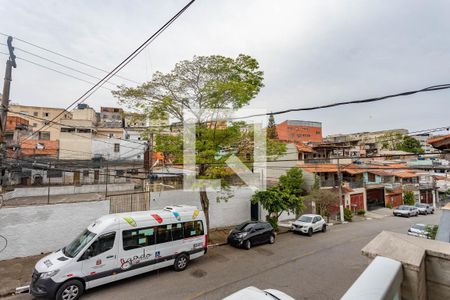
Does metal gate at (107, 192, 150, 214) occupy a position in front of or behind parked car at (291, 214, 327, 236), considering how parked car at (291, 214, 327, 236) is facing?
in front

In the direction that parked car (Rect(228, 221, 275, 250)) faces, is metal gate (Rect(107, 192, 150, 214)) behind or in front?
in front

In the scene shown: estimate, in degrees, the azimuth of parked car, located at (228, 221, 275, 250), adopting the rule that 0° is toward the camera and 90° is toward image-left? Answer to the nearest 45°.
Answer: approximately 45°

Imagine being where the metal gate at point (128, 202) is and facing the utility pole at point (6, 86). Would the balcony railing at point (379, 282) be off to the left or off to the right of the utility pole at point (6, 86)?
left

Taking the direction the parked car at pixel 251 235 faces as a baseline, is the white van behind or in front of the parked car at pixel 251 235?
in front

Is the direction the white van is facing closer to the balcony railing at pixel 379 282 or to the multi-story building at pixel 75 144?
the balcony railing

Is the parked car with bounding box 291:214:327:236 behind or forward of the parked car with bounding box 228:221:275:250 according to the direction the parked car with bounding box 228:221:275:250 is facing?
behind

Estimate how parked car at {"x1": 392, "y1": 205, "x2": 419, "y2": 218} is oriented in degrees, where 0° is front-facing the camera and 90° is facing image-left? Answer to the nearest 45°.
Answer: approximately 45°

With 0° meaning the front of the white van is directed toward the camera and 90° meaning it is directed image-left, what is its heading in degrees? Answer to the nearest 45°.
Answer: approximately 45°

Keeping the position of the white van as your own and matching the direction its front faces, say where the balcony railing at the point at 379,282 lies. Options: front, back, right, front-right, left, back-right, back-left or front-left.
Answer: front-left
